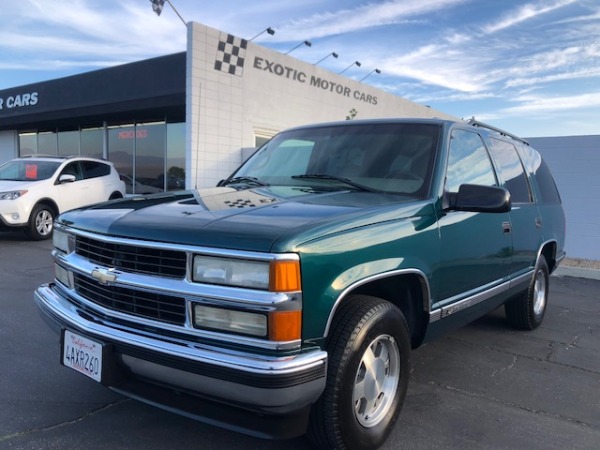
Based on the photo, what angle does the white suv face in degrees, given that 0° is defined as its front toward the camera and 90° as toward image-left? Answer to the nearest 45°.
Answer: approximately 45°

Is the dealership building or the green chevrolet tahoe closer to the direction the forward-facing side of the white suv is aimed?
the green chevrolet tahoe

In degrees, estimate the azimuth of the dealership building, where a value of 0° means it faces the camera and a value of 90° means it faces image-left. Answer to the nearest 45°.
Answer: approximately 45°

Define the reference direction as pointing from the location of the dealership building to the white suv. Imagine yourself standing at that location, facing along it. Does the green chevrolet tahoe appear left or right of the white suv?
left

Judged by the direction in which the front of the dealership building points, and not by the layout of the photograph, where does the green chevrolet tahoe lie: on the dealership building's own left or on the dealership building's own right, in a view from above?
on the dealership building's own left

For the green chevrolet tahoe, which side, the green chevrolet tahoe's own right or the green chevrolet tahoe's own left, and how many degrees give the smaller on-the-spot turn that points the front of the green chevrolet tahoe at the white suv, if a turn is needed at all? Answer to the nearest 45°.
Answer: approximately 90° to the green chevrolet tahoe's own right

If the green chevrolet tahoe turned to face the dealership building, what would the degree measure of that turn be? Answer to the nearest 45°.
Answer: approximately 135° to its right

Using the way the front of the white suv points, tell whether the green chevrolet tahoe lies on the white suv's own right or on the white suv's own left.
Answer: on the white suv's own left
